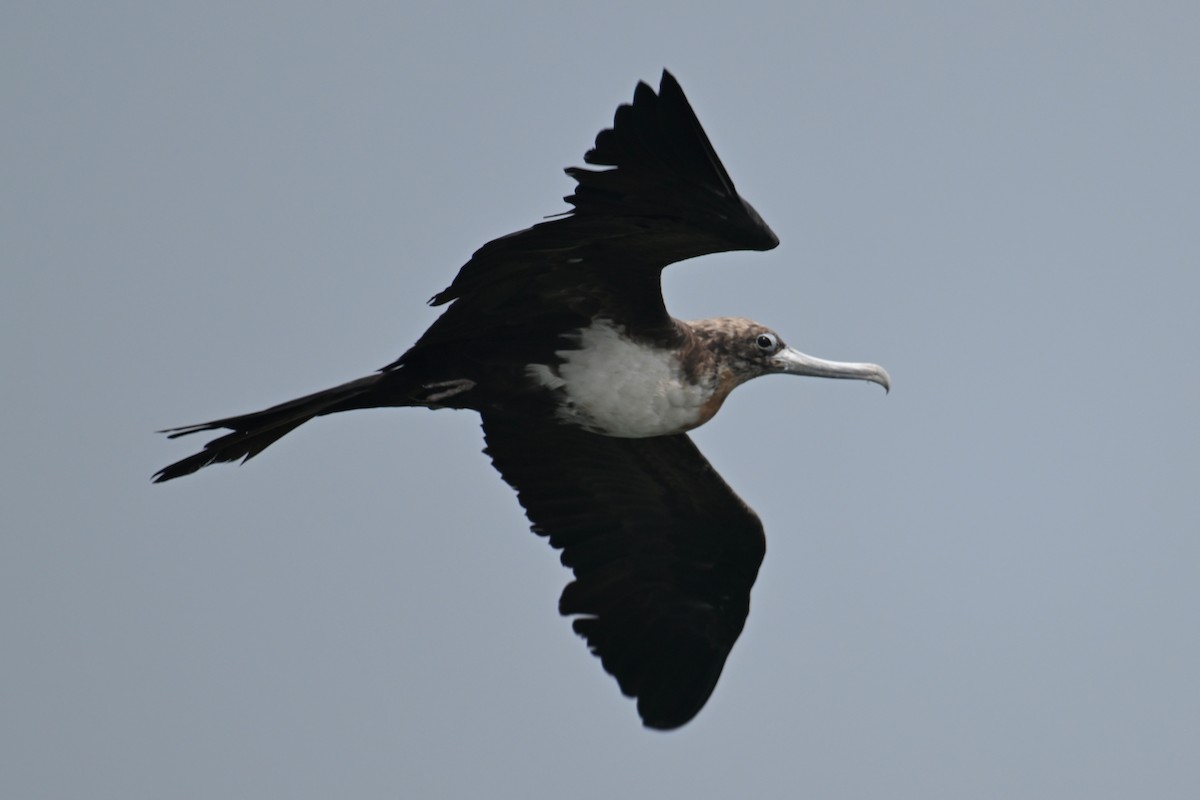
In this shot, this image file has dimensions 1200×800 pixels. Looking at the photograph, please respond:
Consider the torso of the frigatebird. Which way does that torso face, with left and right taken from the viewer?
facing to the right of the viewer
